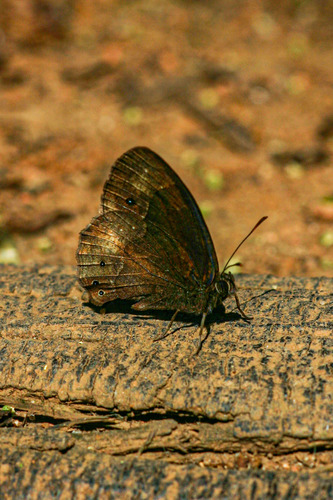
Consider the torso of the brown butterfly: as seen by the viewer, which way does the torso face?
to the viewer's right
